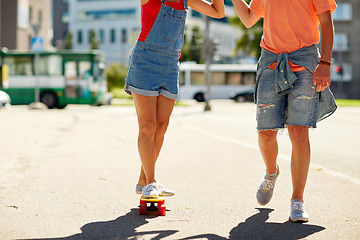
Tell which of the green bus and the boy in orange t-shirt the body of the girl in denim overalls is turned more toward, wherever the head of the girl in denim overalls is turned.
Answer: the boy in orange t-shirt

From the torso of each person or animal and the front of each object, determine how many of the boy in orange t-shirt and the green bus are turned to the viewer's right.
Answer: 1

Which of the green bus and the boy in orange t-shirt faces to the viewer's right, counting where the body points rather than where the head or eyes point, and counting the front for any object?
the green bus

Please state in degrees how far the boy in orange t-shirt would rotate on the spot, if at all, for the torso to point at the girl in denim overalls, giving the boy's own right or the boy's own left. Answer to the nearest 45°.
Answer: approximately 90° to the boy's own right

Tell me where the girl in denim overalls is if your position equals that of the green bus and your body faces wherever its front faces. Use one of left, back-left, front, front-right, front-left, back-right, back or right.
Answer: right

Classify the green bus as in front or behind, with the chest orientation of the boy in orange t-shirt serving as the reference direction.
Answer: behind

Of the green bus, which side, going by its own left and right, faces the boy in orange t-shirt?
right
